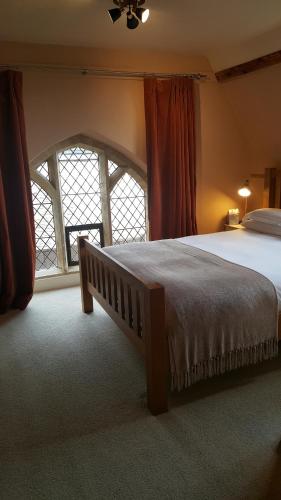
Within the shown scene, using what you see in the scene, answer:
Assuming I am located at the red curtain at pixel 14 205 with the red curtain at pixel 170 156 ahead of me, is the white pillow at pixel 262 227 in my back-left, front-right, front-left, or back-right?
front-right

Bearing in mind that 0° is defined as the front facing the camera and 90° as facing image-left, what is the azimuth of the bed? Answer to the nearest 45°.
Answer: approximately 45°

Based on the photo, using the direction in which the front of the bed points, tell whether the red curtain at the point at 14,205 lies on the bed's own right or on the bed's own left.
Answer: on the bed's own right

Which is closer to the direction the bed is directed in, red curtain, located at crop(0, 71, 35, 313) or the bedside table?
the red curtain

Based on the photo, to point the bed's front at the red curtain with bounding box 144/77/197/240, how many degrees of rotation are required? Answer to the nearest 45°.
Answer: approximately 135° to its right

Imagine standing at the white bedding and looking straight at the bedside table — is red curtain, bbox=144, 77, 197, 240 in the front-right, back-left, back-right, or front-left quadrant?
front-left

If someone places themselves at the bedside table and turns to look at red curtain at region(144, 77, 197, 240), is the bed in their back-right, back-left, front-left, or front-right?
front-left

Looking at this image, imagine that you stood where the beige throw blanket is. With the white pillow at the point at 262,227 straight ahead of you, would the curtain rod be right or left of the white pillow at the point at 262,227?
left

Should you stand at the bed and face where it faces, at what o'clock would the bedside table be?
The bedside table is roughly at 5 o'clock from the bed.
